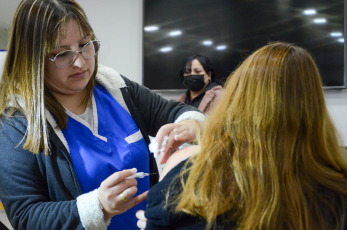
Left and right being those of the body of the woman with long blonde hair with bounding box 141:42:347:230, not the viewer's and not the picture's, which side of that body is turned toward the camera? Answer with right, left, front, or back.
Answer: back

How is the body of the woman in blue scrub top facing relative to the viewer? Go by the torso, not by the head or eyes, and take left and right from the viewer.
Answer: facing the viewer and to the right of the viewer

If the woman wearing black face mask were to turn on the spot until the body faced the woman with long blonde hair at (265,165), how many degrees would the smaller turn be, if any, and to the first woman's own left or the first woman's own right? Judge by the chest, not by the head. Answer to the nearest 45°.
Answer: approximately 45° to the first woman's own left

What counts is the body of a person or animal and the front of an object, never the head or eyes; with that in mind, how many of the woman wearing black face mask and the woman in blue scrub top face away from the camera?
0

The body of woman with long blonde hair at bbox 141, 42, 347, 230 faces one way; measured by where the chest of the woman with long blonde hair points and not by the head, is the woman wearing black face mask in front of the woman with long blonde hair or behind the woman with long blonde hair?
in front

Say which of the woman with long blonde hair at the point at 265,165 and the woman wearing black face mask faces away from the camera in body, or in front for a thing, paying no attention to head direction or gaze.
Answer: the woman with long blonde hair

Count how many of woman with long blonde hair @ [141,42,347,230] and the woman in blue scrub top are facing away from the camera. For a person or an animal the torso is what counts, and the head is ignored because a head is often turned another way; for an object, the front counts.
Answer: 1

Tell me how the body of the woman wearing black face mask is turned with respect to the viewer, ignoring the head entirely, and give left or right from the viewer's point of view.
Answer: facing the viewer and to the left of the viewer

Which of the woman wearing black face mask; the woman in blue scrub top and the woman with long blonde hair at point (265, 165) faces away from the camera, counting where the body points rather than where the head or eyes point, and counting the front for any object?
the woman with long blonde hair

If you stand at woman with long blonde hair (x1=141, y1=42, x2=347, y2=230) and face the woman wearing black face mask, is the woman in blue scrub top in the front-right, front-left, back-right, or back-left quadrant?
front-left

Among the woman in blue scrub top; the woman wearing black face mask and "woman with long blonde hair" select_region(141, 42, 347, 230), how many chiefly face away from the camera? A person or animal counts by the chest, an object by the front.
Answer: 1

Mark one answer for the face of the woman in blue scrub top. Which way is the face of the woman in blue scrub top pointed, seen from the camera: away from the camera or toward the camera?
toward the camera

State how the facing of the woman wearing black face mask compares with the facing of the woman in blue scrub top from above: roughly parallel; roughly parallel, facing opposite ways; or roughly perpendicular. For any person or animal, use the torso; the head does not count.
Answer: roughly perpendicular
